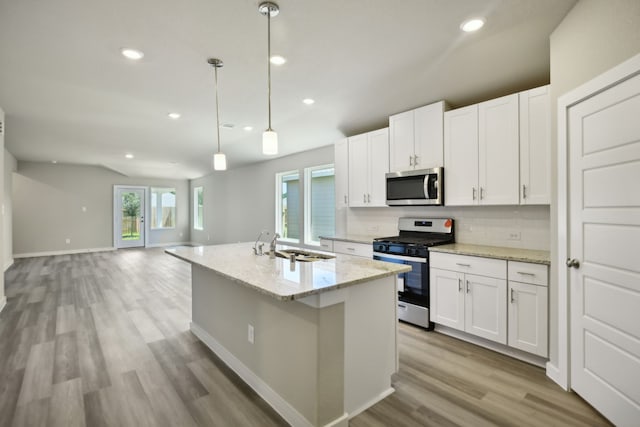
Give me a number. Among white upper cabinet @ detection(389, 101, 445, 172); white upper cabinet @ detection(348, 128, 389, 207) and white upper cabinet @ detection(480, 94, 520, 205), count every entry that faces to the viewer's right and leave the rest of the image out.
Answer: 0

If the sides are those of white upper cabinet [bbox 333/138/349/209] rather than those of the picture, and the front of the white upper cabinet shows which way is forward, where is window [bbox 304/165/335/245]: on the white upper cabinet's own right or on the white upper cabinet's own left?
on the white upper cabinet's own right

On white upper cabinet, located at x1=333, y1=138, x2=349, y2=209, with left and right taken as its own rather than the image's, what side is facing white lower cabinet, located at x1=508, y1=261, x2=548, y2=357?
left

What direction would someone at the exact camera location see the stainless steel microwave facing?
facing the viewer and to the left of the viewer

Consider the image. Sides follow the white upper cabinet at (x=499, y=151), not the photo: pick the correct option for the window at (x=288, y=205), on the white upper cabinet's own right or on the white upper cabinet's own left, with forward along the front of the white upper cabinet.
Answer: on the white upper cabinet's own right

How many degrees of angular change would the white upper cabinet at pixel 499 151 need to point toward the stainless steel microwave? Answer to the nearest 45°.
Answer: approximately 45° to its right

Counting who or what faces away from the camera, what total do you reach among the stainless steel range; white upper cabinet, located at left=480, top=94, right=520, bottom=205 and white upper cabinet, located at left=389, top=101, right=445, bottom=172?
0

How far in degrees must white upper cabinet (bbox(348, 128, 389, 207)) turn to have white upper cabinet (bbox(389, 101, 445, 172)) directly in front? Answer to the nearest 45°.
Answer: approximately 90° to its left

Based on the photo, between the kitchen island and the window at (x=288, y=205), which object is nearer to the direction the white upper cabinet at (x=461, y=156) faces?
the kitchen island

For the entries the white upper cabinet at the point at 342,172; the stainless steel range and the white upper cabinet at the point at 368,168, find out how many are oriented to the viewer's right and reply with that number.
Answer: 0

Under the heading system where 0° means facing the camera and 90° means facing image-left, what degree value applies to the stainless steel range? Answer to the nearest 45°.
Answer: approximately 45°

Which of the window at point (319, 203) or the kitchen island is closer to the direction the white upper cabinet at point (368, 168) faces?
the kitchen island

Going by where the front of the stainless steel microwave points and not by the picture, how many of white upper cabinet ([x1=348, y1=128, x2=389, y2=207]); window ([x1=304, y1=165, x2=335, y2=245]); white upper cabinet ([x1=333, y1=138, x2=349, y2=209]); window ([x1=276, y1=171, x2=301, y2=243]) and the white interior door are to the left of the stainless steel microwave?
1
